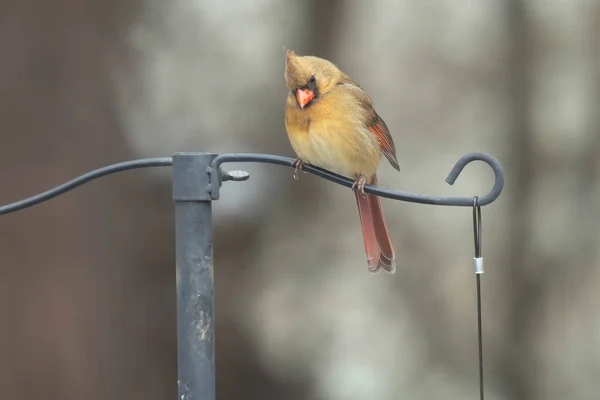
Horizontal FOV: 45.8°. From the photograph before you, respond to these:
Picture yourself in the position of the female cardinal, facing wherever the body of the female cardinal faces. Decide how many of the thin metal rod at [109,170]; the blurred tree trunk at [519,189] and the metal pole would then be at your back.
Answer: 1

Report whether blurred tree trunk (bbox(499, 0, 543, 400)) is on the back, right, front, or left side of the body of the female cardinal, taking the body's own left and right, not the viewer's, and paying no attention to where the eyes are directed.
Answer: back

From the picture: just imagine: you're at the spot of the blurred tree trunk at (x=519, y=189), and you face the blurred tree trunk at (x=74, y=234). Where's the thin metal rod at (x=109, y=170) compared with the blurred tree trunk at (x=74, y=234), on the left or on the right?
left

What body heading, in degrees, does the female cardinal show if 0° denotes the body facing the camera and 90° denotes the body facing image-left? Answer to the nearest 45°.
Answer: approximately 45°

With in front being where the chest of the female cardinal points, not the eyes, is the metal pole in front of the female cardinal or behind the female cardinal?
in front

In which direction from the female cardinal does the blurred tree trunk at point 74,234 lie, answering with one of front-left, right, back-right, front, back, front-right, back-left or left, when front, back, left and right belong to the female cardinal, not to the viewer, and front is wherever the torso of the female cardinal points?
right

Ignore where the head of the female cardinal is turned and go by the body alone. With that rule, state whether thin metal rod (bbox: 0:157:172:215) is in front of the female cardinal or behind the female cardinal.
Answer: in front
